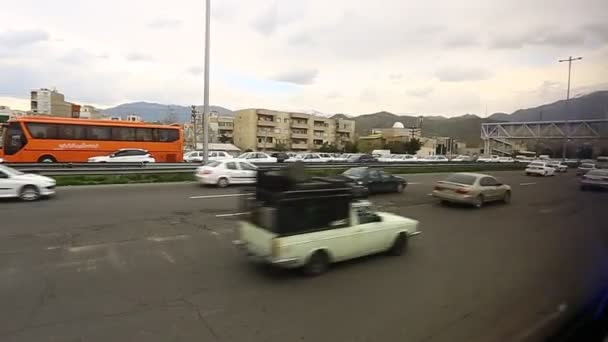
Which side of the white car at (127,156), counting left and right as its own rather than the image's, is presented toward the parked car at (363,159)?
back

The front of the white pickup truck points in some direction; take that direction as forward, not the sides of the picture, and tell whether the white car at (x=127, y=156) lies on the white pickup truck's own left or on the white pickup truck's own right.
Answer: on the white pickup truck's own left

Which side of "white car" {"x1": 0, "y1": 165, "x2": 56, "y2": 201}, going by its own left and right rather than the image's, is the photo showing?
right

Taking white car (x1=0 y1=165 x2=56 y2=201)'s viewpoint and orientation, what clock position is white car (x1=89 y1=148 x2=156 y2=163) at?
white car (x1=89 y1=148 x2=156 y2=163) is roughly at 10 o'clock from white car (x1=0 y1=165 x2=56 y2=201).

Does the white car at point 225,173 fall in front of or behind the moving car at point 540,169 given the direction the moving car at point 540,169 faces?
behind

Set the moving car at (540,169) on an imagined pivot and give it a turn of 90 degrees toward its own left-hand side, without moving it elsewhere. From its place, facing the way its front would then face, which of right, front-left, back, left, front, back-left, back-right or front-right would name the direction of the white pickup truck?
back-left

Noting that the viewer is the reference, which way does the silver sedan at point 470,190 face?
facing away from the viewer and to the right of the viewer

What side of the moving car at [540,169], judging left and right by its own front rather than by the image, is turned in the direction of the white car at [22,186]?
back

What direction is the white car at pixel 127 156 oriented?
to the viewer's left

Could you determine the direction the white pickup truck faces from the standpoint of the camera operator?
facing away from the viewer and to the right of the viewer

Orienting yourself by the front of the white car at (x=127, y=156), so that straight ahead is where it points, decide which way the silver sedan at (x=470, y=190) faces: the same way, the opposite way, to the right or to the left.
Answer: the opposite way

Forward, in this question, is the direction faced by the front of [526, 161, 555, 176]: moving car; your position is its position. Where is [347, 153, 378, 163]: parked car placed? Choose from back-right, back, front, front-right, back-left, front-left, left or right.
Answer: back-left

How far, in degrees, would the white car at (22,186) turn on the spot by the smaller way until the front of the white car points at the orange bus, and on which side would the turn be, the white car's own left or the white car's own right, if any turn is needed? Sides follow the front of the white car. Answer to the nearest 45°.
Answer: approximately 90° to the white car's own left

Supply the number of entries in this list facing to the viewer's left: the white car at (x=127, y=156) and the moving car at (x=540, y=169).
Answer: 1
